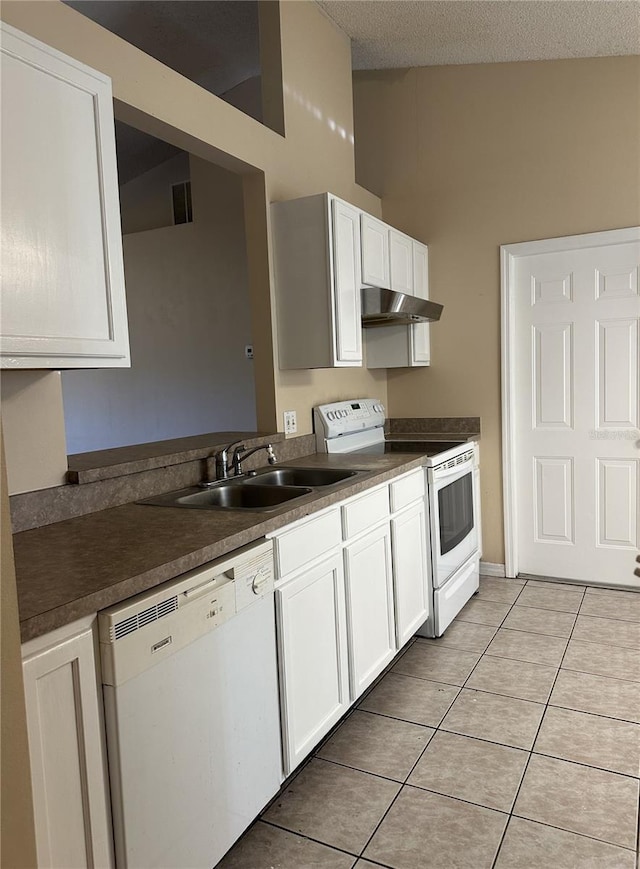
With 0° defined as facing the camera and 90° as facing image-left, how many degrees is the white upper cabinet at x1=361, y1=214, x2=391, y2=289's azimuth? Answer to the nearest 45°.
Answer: approximately 315°

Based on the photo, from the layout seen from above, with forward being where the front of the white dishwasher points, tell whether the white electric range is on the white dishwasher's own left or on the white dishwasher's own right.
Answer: on the white dishwasher's own left

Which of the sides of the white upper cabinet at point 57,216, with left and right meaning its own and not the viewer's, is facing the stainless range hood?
left
